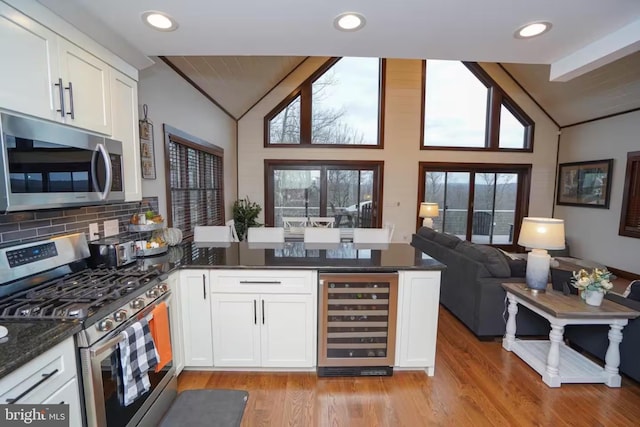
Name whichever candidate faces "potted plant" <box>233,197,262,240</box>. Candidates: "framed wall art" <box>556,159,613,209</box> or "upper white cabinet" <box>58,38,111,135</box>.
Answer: the framed wall art

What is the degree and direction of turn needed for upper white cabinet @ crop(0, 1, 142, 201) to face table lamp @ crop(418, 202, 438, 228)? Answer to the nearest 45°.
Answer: approximately 45° to its left

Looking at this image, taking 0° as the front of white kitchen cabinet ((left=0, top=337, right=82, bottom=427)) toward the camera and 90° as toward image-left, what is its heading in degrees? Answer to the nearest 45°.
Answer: approximately 315°

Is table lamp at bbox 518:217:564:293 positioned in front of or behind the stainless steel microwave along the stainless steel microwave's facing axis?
in front

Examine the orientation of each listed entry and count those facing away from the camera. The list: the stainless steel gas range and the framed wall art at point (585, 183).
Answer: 0

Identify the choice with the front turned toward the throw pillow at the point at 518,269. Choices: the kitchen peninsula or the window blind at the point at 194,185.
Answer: the window blind

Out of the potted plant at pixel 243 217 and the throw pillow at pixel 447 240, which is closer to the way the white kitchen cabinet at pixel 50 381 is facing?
the throw pillow
